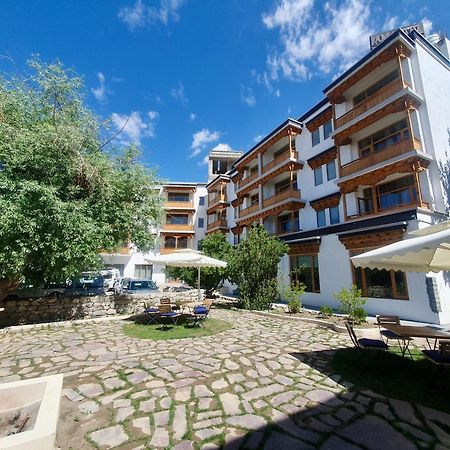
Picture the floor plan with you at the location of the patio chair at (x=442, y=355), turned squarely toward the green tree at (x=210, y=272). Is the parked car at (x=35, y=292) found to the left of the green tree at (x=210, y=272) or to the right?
left

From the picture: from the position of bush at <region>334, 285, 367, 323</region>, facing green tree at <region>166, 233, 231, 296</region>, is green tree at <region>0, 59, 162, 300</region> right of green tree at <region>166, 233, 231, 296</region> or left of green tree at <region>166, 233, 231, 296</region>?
left

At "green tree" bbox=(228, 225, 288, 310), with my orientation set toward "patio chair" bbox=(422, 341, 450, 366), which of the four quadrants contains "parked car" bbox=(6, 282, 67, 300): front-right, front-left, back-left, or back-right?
back-right

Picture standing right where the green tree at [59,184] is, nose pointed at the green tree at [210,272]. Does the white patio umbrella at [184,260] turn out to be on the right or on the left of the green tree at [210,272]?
right

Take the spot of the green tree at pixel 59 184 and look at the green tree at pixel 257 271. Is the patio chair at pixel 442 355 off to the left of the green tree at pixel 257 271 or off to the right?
right
